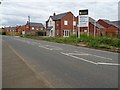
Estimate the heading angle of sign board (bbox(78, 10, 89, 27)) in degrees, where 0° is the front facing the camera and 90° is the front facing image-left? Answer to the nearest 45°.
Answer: approximately 0°
